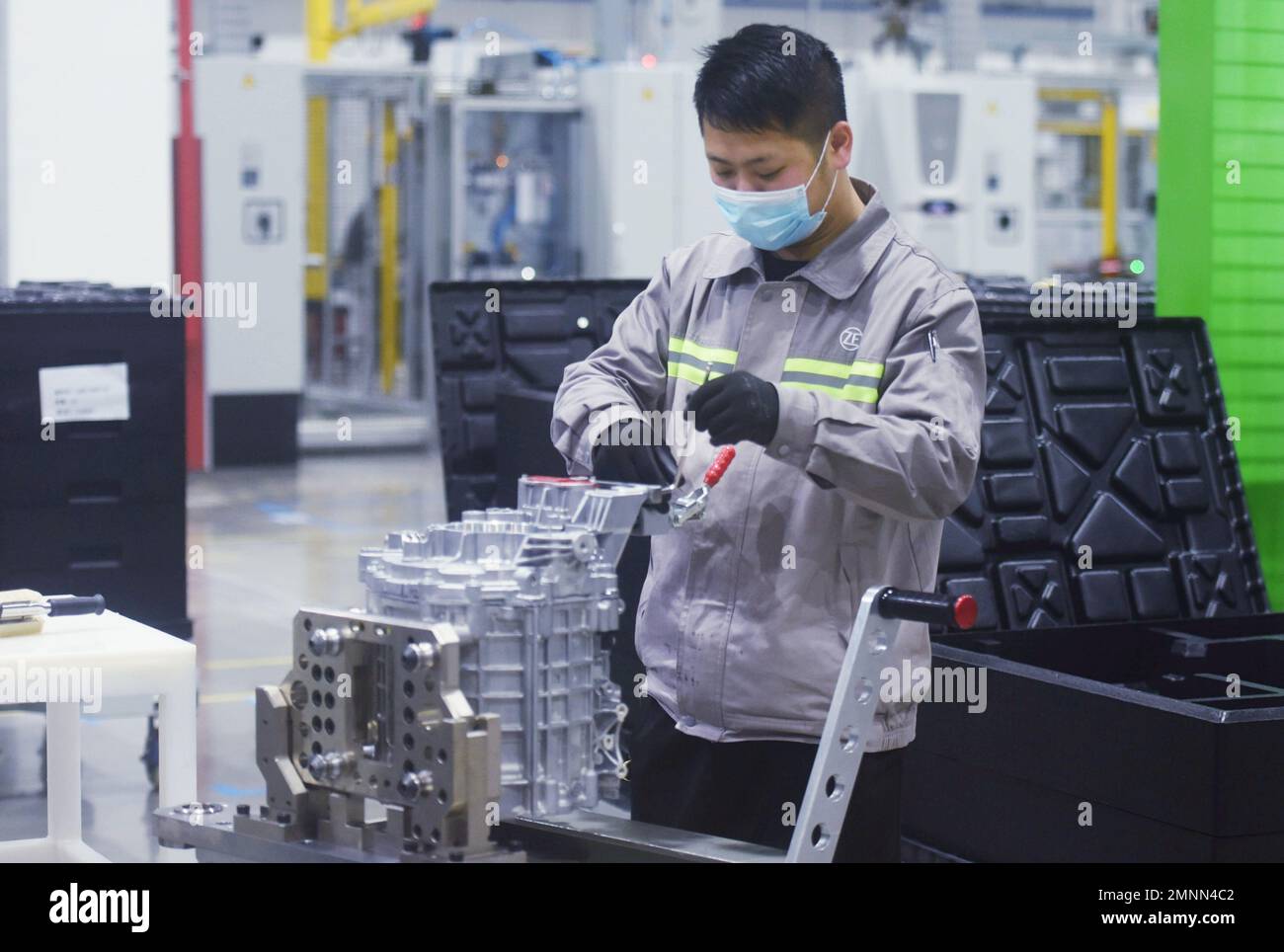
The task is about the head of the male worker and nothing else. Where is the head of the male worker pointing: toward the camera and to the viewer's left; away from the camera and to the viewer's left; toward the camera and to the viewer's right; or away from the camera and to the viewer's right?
toward the camera and to the viewer's left

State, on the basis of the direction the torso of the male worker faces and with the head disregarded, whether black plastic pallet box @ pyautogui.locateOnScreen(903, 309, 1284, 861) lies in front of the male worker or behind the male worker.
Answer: behind

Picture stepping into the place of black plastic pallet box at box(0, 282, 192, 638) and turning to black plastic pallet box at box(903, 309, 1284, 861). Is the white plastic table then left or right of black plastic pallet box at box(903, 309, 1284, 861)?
right

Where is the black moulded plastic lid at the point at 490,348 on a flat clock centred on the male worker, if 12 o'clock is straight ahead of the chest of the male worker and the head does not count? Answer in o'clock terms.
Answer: The black moulded plastic lid is roughly at 4 o'clock from the male worker.

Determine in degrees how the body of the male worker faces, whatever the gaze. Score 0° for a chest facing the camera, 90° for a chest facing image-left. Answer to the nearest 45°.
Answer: approximately 45°

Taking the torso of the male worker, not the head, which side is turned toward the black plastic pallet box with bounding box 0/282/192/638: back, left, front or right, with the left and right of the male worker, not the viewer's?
right
